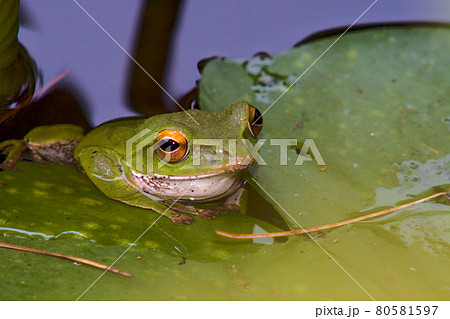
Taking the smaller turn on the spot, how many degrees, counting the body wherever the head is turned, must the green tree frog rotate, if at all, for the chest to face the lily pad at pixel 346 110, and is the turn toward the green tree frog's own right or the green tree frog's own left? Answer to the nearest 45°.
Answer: approximately 45° to the green tree frog's own left

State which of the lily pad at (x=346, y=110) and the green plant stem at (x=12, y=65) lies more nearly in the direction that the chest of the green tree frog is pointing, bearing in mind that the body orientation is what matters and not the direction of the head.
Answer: the lily pad

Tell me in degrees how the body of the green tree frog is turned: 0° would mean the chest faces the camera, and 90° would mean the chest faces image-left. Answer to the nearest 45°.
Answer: approximately 315°

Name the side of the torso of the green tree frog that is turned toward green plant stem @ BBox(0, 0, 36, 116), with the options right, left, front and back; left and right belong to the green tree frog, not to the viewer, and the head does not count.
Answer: back
